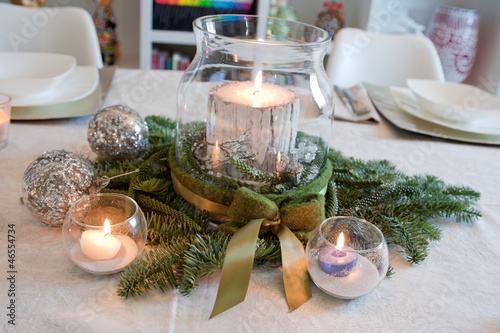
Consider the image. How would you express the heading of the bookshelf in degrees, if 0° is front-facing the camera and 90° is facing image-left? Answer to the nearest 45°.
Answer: approximately 0°

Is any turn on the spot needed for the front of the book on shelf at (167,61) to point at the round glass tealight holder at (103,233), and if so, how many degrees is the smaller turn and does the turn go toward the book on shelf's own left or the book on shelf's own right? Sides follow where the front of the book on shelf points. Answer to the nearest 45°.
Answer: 0° — it already faces it

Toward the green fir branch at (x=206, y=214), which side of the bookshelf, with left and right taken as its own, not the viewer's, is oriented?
front

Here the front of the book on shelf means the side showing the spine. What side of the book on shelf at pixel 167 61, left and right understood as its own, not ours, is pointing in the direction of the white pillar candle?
front

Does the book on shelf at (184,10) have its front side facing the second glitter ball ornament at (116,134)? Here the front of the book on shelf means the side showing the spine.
yes

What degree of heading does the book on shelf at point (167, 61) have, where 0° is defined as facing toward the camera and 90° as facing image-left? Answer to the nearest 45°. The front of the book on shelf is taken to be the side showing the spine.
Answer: approximately 0°

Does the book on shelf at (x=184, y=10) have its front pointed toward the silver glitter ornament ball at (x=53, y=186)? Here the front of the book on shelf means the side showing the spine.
yes
